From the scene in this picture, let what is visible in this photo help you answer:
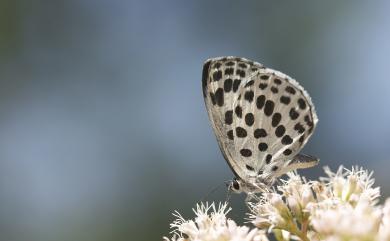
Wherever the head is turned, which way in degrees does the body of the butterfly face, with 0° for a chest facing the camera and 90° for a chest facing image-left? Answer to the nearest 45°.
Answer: approximately 90°
